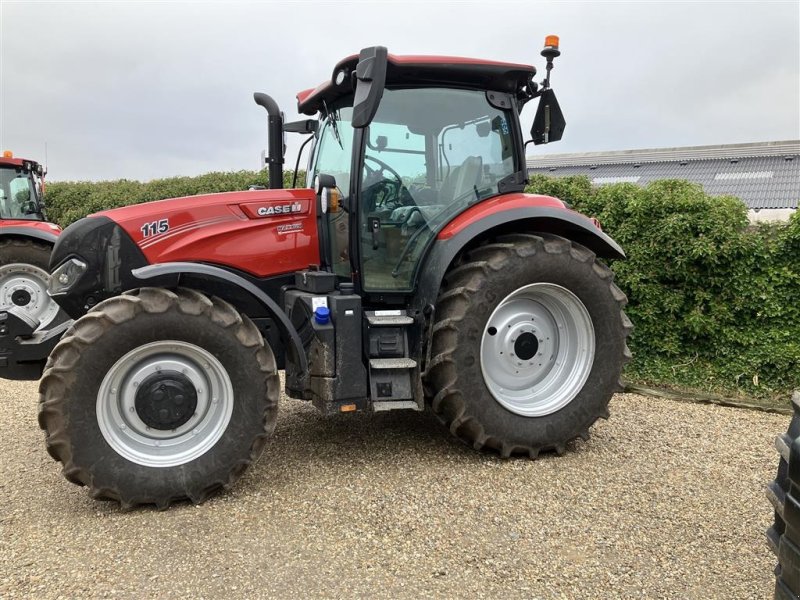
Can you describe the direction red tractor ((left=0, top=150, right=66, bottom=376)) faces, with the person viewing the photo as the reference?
facing to the left of the viewer

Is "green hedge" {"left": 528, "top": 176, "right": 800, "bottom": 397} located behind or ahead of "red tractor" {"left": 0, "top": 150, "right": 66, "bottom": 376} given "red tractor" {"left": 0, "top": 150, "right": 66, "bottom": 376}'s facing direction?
behind
